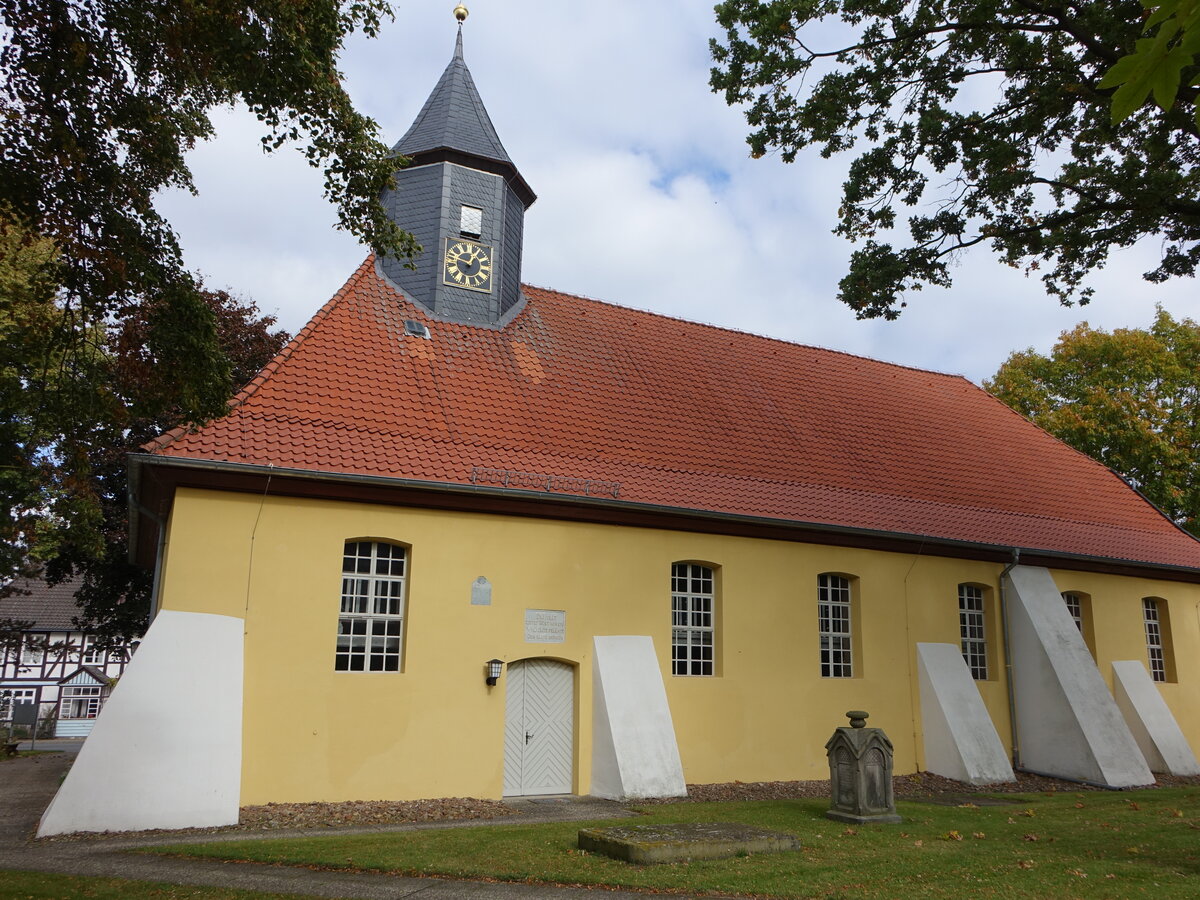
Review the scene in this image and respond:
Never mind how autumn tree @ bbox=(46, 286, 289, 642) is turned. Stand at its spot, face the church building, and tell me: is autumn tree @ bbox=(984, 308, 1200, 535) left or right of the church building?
left

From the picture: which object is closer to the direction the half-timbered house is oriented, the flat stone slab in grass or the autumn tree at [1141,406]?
the flat stone slab in grass

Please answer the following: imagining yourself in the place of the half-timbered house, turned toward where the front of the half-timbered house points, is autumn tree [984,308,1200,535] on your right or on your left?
on your left

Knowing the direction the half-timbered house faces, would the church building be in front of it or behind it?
in front

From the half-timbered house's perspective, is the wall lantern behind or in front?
in front

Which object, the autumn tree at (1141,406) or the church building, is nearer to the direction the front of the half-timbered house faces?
the church building

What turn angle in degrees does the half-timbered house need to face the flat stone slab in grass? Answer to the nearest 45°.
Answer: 0° — it already faces it

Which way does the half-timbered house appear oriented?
toward the camera

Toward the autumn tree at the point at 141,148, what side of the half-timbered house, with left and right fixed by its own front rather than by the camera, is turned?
front
